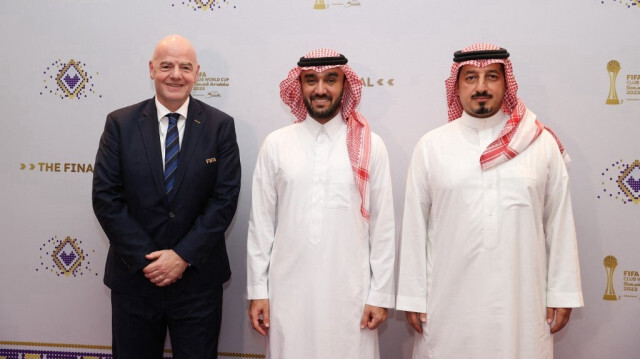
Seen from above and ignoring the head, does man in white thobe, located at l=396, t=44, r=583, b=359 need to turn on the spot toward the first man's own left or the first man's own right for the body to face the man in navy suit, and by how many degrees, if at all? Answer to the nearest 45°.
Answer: approximately 90° to the first man's own right

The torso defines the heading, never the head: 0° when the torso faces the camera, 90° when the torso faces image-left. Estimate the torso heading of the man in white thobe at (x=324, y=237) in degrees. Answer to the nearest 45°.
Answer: approximately 0°

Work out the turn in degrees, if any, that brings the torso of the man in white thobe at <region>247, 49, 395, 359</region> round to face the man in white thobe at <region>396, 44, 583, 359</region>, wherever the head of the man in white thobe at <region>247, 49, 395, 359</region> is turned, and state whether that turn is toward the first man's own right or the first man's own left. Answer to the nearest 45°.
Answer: approximately 90° to the first man's own left

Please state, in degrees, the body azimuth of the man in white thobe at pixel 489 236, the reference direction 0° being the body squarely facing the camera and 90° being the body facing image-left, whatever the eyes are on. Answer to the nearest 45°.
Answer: approximately 0°

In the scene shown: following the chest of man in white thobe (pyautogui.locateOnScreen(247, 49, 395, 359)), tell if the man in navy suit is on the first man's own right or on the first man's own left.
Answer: on the first man's own right
